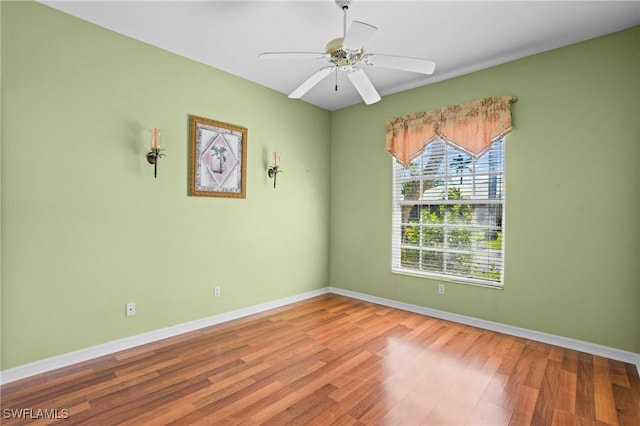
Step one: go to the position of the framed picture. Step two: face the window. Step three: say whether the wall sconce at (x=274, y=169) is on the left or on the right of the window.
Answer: left

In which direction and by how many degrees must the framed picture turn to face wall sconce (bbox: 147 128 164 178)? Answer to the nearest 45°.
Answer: approximately 90° to its right

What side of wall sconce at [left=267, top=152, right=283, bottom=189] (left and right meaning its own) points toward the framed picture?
right

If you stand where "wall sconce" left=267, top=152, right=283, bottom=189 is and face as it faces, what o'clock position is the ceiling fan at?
The ceiling fan is roughly at 1 o'clock from the wall sconce.

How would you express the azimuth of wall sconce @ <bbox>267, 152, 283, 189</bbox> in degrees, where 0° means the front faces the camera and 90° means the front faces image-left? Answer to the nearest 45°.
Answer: approximately 315°

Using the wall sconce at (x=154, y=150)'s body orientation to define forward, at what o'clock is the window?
The window is roughly at 11 o'clock from the wall sconce.

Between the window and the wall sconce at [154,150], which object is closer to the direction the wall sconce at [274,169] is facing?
the window

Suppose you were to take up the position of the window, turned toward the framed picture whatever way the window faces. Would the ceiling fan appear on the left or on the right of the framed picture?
left

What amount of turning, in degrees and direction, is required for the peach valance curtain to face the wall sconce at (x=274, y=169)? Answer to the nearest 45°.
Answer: approximately 45° to its right

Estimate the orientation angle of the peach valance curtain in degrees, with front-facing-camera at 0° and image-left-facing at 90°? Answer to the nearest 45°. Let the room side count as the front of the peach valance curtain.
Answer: approximately 45°

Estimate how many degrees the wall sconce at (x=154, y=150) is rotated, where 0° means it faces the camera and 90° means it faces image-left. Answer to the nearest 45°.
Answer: approximately 315°
